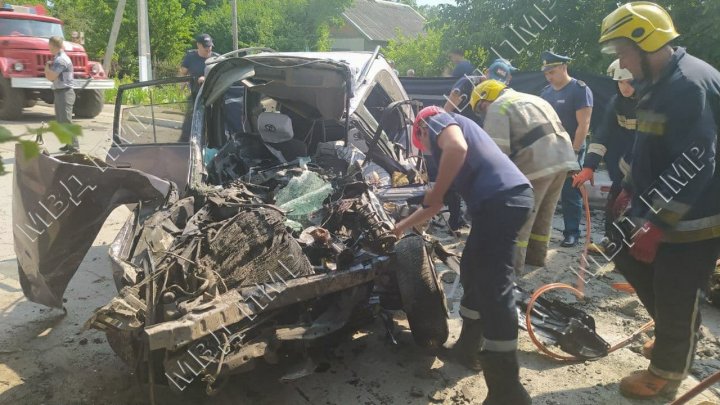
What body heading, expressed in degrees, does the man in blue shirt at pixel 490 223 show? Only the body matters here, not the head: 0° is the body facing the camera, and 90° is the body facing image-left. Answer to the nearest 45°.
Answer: approximately 90°

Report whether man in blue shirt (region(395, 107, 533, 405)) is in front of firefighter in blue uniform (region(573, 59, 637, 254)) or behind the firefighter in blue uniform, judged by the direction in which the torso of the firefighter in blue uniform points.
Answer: in front

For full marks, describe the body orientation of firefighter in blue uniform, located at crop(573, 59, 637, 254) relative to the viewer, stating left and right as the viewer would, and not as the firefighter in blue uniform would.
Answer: facing the viewer and to the left of the viewer

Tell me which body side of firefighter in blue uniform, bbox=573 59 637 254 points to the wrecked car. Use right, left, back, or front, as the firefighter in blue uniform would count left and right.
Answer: front

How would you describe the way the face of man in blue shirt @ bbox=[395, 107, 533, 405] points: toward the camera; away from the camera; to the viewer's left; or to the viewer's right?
to the viewer's left

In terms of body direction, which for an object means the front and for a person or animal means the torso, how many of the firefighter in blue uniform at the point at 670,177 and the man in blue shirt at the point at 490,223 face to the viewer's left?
2

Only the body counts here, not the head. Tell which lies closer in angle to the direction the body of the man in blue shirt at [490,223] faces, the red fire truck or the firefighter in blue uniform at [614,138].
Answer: the red fire truck

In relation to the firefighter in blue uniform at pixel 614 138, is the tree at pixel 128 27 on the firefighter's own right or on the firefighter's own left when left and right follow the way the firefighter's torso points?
on the firefighter's own right

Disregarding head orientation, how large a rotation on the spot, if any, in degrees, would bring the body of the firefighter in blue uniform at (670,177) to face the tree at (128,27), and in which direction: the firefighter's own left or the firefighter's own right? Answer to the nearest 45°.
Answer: approximately 45° to the firefighter's own right

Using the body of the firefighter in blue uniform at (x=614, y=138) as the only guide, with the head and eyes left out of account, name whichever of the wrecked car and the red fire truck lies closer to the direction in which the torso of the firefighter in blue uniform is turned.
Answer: the wrecked car

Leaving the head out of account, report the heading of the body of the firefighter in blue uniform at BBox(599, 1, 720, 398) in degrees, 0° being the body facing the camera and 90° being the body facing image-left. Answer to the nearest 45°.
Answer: approximately 90°
